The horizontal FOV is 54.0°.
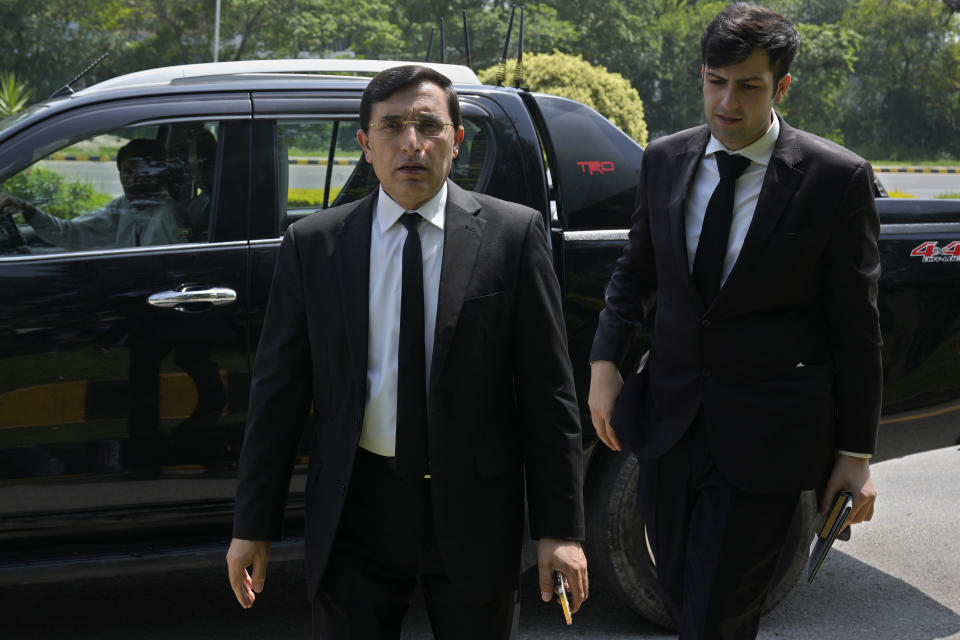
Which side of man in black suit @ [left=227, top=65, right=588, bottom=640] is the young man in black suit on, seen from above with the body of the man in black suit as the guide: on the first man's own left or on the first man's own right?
on the first man's own left

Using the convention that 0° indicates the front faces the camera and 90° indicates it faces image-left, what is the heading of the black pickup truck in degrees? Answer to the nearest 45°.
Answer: approximately 90°

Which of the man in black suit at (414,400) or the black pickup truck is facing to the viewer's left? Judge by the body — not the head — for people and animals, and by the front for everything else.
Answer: the black pickup truck

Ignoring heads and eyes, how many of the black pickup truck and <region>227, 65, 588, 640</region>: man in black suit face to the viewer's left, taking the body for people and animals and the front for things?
1

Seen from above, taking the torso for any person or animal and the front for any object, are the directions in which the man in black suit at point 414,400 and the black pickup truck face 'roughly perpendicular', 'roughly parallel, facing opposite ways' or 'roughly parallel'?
roughly perpendicular
